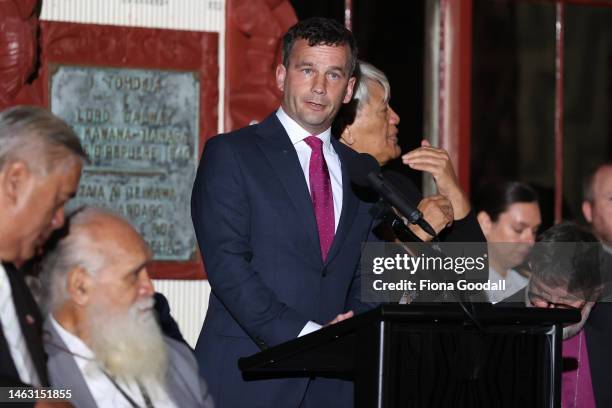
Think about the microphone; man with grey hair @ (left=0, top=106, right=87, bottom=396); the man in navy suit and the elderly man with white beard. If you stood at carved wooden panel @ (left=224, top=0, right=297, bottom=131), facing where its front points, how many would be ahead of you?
4

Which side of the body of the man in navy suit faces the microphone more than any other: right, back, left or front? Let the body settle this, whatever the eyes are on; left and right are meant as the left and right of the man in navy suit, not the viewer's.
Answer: front

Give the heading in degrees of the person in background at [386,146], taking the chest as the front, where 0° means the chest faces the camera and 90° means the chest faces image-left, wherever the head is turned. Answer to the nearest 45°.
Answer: approximately 270°

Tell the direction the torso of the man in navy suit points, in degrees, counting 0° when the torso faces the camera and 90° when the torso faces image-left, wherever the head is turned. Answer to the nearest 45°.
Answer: approximately 315°

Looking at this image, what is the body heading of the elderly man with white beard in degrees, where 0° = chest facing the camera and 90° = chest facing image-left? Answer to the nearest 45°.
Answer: approximately 315°

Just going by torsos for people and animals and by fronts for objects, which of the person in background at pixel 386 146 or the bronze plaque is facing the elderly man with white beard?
the bronze plaque

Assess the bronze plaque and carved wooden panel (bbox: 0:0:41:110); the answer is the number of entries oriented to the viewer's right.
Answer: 0

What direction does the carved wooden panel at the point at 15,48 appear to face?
toward the camera

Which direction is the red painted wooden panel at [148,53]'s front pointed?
toward the camera

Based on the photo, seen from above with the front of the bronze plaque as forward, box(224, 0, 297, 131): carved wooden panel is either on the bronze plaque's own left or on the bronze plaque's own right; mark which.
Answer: on the bronze plaque's own left

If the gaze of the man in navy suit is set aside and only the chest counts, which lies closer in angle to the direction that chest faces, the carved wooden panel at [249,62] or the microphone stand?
the microphone stand
